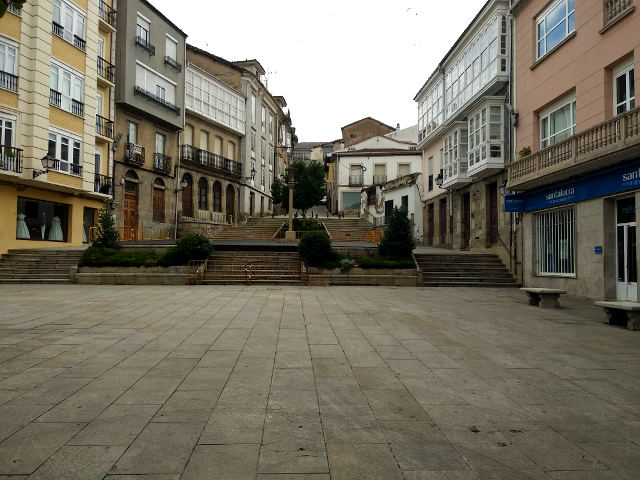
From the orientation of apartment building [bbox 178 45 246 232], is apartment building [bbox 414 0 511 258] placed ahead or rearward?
ahead

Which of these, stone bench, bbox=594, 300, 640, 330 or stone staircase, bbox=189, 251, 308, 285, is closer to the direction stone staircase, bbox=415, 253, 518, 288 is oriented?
the stone bench

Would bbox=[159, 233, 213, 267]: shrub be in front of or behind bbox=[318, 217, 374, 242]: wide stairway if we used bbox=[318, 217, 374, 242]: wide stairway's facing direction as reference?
in front

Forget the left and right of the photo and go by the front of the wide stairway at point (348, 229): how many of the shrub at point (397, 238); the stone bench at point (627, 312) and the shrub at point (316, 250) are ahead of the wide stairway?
3

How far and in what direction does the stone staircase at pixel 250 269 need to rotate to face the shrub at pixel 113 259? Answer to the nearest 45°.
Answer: approximately 90° to its right

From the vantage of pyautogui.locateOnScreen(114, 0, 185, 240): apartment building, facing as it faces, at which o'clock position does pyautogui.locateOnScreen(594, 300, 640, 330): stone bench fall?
The stone bench is roughly at 1 o'clock from the apartment building.

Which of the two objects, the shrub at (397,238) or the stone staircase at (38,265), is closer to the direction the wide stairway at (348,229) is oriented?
the shrub

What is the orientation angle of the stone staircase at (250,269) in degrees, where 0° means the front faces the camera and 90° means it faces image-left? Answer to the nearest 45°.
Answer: approximately 0°

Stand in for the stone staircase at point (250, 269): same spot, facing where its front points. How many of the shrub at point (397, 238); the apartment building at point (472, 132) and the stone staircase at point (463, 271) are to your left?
3

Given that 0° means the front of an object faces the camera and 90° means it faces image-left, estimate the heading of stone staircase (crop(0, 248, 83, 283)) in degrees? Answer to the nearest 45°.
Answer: approximately 0°

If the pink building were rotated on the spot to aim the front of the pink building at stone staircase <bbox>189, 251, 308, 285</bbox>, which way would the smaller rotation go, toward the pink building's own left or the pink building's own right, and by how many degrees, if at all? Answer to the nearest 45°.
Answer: approximately 45° to the pink building's own right

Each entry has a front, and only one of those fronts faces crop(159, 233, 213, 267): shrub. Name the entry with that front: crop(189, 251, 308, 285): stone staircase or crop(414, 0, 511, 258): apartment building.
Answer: the apartment building
